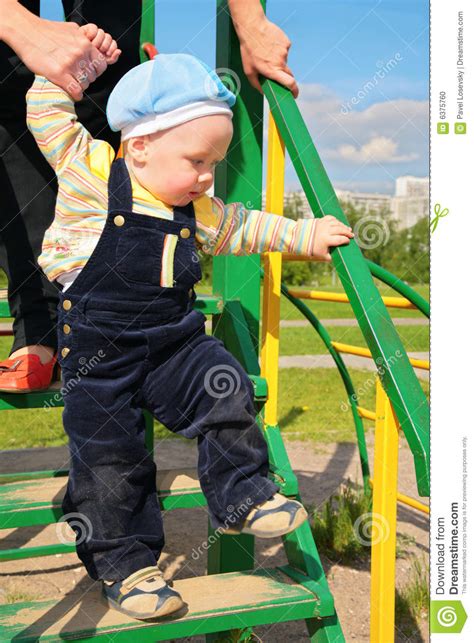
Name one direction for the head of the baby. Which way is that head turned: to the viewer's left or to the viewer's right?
to the viewer's right

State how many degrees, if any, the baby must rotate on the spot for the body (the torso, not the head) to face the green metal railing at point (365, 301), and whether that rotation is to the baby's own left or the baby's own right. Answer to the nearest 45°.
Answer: approximately 45° to the baby's own left

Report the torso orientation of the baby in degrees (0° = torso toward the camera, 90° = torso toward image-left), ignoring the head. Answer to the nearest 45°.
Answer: approximately 315°

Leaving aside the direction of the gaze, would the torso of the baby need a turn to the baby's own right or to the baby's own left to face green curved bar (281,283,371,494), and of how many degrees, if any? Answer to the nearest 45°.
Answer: approximately 90° to the baby's own left

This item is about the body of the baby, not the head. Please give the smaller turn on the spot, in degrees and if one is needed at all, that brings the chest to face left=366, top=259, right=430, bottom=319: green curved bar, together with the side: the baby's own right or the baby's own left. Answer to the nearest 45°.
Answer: approximately 90° to the baby's own left

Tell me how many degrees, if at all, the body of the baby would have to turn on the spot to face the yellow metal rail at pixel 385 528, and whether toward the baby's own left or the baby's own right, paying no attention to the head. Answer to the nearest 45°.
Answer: approximately 45° to the baby's own left
